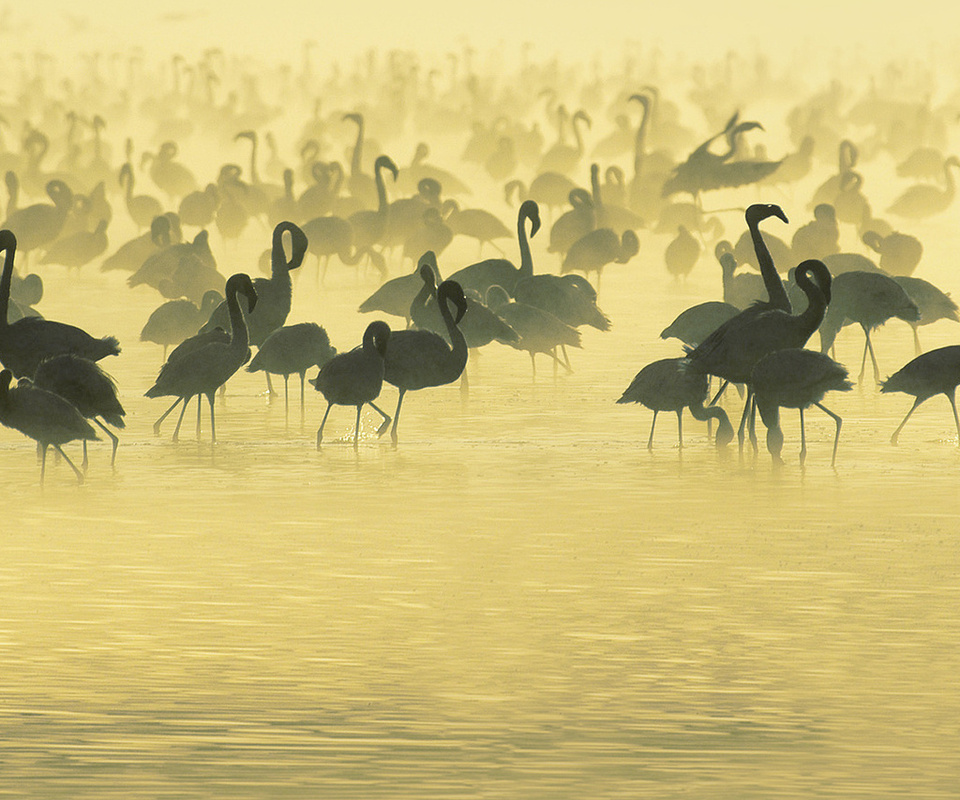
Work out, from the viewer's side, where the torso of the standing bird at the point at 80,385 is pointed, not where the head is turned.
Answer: to the viewer's left

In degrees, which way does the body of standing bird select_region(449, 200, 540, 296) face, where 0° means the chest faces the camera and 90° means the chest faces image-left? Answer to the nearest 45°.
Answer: approximately 270°

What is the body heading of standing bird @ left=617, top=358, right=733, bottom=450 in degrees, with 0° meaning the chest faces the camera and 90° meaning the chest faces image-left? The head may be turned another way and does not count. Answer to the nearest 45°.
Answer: approximately 270°

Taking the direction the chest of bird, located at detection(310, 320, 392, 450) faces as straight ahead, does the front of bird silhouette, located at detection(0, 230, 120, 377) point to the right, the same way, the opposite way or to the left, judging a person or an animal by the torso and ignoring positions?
the opposite way

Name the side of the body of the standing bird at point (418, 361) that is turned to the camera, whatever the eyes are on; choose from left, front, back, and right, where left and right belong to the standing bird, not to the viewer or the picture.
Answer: right

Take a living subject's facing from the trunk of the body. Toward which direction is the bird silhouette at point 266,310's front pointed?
to the viewer's right

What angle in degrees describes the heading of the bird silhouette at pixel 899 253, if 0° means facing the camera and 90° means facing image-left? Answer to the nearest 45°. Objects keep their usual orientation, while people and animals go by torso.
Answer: approximately 90°

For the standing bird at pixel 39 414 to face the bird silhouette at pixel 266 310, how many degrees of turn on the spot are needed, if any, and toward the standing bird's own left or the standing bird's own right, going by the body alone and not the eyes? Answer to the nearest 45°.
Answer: approximately 135° to the standing bird's own right

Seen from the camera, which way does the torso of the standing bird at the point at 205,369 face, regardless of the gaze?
to the viewer's right

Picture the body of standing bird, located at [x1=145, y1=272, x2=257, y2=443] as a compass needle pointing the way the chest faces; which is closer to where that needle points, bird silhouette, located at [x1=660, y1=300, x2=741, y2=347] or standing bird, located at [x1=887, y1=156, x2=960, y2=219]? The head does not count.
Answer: the bird silhouette

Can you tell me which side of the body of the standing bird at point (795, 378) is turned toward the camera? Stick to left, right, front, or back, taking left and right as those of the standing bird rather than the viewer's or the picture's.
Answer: left
